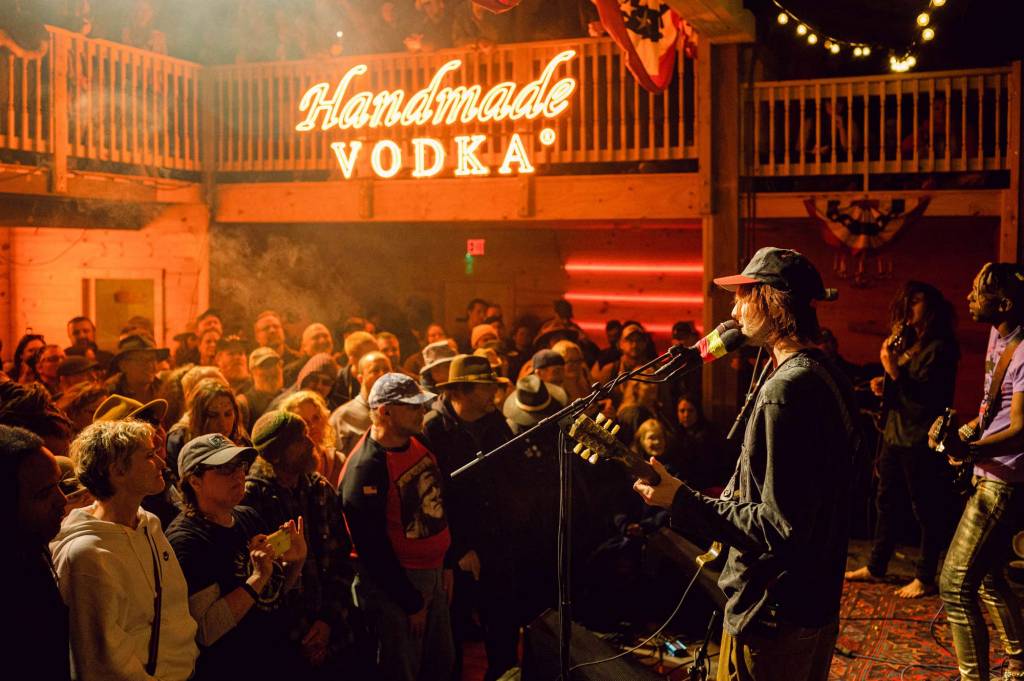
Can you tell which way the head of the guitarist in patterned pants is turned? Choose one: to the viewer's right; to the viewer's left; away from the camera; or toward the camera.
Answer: to the viewer's left

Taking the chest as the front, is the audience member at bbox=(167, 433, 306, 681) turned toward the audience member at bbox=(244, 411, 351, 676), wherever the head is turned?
no

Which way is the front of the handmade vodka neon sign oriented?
toward the camera

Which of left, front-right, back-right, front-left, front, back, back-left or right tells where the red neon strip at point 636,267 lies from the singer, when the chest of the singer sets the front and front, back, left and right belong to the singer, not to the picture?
right

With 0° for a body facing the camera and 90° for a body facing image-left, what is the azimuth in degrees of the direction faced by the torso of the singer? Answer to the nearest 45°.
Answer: approximately 90°

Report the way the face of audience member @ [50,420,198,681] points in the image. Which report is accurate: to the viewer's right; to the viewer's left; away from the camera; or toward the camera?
to the viewer's right

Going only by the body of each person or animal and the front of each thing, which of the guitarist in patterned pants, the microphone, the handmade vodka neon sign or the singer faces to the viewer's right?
the microphone

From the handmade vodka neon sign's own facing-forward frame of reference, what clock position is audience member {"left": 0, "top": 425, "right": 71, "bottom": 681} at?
The audience member is roughly at 12 o'clock from the handmade vodka neon sign.

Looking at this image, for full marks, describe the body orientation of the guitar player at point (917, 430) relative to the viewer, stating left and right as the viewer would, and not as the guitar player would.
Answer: facing the viewer and to the left of the viewer

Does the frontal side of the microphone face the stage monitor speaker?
no

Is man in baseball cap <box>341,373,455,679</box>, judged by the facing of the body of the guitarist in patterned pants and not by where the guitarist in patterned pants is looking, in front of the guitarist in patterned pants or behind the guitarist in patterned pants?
in front

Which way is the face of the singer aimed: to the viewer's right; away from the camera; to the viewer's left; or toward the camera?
to the viewer's left

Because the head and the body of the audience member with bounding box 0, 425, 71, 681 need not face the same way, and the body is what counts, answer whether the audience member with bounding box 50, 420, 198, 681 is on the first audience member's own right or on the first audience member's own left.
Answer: on the first audience member's own left

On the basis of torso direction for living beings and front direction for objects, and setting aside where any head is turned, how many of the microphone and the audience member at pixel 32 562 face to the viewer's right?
2

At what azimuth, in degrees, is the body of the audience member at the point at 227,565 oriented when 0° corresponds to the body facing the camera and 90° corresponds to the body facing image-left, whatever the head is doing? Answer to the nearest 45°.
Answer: approximately 315°

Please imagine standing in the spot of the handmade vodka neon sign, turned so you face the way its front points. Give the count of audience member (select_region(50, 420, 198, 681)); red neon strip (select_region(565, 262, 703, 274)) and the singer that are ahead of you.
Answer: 2

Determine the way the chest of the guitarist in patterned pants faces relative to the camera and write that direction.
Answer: to the viewer's left

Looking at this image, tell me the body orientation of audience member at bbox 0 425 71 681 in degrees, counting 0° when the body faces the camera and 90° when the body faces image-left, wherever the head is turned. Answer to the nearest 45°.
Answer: approximately 270°
